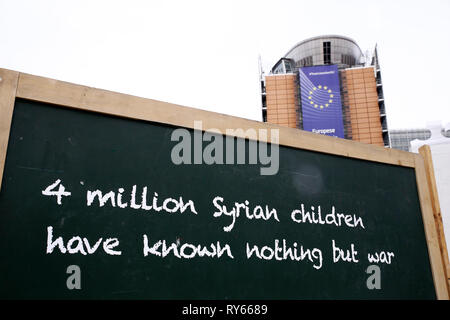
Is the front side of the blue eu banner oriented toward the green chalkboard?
yes

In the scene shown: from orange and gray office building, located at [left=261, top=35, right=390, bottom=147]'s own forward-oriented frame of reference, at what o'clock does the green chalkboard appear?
The green chalkboard is roughly at 12 o'clock from the orange and gray office building.

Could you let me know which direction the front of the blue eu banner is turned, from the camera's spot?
facing the viewer
